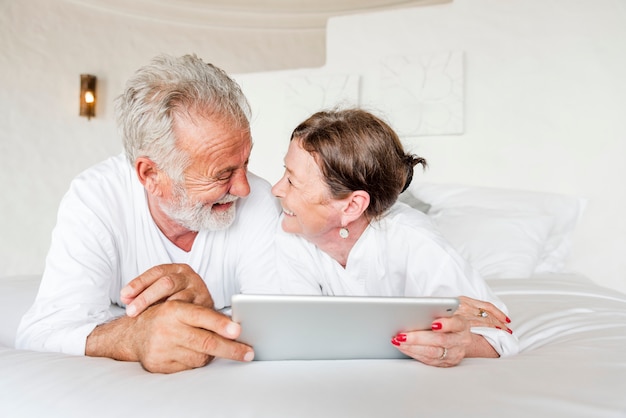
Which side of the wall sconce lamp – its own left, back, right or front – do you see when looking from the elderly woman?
front

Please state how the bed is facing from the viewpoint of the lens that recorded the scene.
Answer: facing the viewer

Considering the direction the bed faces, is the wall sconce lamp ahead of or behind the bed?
behind

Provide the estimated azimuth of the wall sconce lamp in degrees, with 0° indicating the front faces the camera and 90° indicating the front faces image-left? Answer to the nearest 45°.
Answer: approximately 0°

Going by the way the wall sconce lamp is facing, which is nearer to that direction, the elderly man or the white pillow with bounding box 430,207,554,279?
the elderly man

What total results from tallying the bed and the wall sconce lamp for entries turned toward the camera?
2

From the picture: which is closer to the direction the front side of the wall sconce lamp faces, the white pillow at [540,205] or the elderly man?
the elderly man

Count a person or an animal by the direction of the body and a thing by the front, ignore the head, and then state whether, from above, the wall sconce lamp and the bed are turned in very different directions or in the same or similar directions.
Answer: same or similar directions

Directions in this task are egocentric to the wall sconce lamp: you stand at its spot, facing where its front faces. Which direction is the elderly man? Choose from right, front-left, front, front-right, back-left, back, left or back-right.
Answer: front

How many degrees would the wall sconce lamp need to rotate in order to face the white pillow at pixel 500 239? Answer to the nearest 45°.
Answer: approximately 45° to its left
